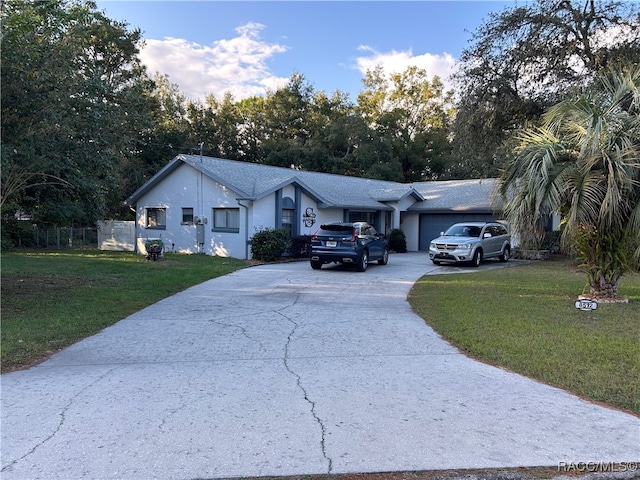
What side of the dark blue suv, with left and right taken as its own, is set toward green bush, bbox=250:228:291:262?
left

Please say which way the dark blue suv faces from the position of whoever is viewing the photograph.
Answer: facing away from the viewer and to the right of the viewer

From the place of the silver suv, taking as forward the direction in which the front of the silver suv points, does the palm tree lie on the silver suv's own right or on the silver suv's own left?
on the silver suv's own left

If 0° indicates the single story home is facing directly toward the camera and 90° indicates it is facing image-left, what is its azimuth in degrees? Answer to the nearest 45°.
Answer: approximately 315°

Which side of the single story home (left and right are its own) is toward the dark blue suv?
front

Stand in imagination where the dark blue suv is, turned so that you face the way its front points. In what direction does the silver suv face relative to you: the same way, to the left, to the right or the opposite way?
the opposite way

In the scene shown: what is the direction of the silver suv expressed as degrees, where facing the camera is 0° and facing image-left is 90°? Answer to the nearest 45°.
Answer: approximately 45°

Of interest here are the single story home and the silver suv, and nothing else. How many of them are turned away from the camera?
0

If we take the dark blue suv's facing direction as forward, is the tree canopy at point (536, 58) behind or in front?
in front

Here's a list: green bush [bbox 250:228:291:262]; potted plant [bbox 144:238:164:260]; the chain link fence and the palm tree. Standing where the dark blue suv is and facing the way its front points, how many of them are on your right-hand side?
1

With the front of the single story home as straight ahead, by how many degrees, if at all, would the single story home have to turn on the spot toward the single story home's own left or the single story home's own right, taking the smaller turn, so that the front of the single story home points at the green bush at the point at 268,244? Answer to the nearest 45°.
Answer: approximately 45° to the single story home's own right

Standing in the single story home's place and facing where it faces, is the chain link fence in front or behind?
behind

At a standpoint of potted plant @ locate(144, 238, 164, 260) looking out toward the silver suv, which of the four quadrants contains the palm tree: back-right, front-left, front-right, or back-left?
front-right
